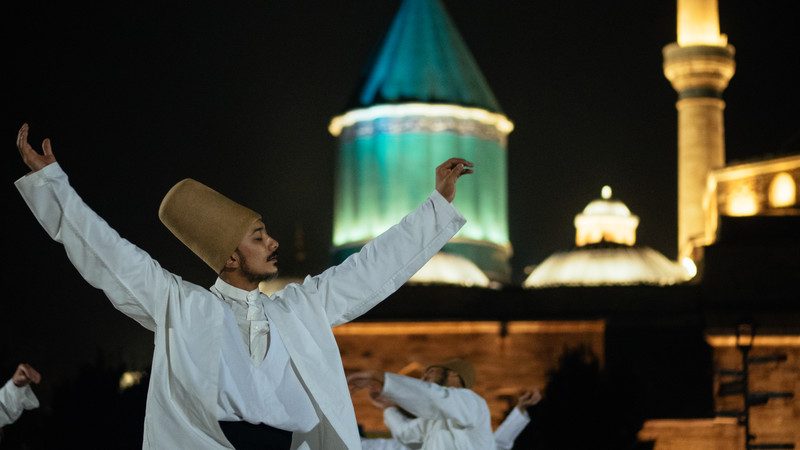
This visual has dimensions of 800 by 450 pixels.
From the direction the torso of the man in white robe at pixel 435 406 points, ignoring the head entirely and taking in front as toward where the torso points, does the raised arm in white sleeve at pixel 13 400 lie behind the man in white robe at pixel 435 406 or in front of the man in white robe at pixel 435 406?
in front

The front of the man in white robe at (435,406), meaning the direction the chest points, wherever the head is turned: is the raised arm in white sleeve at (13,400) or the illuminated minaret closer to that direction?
the raised arm in white sleeve

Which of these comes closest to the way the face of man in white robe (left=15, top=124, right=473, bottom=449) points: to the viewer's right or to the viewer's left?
to the viewer's right

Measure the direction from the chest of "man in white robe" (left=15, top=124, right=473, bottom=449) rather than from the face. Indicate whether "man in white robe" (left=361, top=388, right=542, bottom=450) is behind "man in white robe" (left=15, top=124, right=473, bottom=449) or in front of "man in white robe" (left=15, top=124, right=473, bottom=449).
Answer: behind

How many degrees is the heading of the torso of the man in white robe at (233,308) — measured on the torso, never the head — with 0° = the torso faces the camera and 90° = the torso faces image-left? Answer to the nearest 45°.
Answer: approximately 0°
